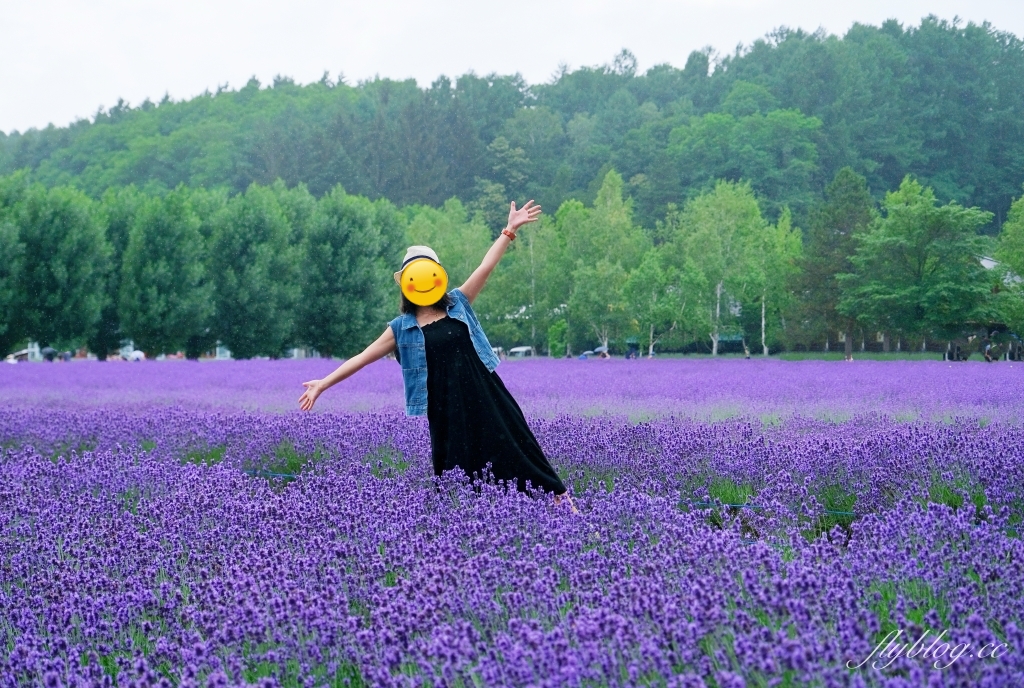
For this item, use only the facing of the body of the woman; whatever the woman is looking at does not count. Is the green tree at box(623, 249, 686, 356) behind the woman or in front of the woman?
behind

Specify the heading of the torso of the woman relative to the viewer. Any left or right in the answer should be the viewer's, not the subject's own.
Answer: facing the viewer

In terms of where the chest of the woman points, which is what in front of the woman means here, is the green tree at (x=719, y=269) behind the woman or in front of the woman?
behind

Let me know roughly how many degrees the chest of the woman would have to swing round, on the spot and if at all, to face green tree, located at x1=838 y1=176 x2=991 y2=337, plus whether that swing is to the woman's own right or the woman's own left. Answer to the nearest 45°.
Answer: approximately 135° to the woman's own left

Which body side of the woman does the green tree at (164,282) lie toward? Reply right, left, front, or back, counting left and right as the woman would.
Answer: back

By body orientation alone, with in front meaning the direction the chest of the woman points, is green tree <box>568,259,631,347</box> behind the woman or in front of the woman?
behind

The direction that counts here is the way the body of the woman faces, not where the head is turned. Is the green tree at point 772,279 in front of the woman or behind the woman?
behind

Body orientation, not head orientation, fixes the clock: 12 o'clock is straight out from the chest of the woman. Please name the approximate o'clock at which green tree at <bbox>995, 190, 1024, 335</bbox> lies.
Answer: The green tree is roughly at 7 o'clock from the woman.

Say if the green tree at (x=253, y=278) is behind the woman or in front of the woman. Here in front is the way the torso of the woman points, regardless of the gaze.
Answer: behind

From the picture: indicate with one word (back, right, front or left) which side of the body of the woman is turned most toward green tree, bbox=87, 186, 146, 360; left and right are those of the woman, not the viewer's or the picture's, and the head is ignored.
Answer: back

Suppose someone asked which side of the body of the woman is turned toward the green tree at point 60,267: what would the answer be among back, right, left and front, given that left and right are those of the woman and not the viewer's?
back
